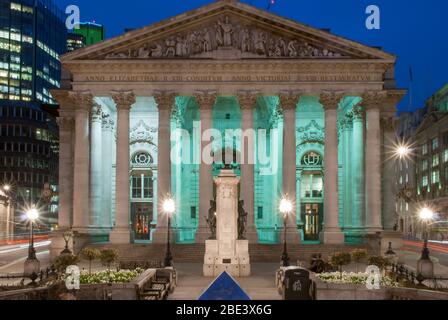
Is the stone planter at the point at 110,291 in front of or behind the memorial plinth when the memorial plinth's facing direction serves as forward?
in front

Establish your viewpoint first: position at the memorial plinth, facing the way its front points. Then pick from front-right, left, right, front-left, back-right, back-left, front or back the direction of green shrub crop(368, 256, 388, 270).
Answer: front-left

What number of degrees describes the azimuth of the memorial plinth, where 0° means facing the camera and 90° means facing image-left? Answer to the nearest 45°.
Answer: approximately 0°

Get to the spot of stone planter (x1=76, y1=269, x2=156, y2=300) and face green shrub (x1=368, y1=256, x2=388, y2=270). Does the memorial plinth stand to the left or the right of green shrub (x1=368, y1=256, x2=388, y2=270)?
left
